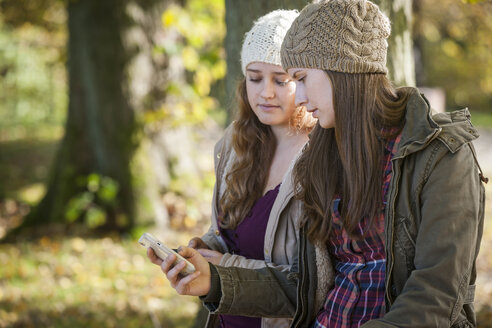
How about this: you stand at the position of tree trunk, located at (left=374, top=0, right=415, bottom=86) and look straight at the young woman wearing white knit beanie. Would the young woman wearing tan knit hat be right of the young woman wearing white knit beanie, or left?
left

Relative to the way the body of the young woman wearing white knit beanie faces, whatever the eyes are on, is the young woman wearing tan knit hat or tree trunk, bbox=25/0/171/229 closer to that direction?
the young woman wearing tan knit hat

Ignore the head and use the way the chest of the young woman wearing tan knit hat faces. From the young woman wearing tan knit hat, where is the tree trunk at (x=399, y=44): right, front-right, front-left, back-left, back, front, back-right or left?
back-right

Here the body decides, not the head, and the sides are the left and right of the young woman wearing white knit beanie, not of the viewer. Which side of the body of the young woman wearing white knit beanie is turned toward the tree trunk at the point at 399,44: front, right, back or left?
back

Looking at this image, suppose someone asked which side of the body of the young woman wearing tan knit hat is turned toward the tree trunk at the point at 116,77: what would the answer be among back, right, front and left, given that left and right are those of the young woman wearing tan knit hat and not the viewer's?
right

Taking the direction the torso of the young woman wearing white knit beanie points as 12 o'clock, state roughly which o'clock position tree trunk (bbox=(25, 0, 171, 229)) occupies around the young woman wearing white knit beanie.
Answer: The tree trunk is roughly at 4 o'clock from the young woman wearing white knit beanie.

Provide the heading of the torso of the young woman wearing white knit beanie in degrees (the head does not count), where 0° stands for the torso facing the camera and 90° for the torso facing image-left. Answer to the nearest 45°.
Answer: approximately 45°

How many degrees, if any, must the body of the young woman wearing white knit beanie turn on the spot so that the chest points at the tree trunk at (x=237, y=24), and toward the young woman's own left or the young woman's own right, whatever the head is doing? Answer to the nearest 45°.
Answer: approximately 135° to the young woman's own right

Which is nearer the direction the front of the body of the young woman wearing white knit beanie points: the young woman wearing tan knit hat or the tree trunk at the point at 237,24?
the young woman wearing tan knit hat

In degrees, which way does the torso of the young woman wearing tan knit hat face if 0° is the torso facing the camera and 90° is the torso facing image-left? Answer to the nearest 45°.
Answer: approximately 45°
